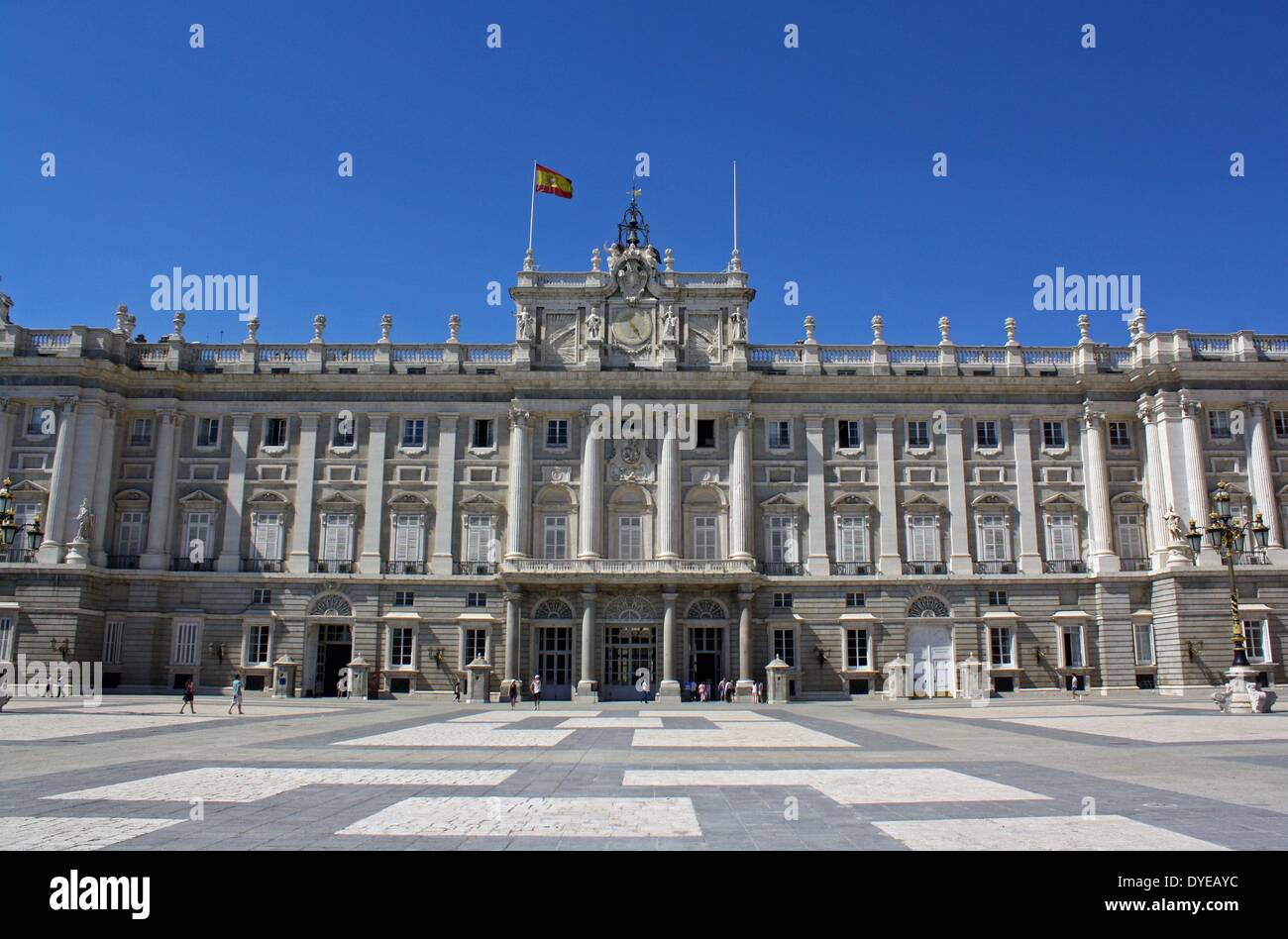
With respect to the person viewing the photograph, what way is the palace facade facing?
facing the viewer
